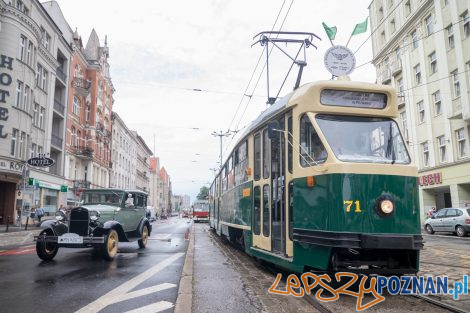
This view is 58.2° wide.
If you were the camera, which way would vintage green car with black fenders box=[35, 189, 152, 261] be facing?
facing the viewer and to the left of the viewer

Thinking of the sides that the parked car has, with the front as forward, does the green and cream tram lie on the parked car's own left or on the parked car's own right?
on the parked car's own left

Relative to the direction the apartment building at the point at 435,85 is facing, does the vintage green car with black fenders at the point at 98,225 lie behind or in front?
in front

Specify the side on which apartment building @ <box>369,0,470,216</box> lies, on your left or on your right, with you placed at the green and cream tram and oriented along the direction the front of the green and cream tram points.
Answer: on your left

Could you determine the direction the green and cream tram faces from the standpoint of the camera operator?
facing the viewer and to the right of the viewer

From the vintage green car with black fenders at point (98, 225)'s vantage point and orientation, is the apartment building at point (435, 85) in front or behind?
behind

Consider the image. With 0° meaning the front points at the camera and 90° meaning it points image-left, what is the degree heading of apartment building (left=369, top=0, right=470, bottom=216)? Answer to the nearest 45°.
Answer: approximately 45°

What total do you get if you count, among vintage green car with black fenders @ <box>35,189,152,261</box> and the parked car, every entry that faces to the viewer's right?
0

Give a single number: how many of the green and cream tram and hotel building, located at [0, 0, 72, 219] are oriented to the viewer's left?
0

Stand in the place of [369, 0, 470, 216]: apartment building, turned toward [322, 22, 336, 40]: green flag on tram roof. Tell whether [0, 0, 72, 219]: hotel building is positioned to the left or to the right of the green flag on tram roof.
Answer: right

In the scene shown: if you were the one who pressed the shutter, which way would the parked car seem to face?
facing away from the viewer and to the left of the viewer
